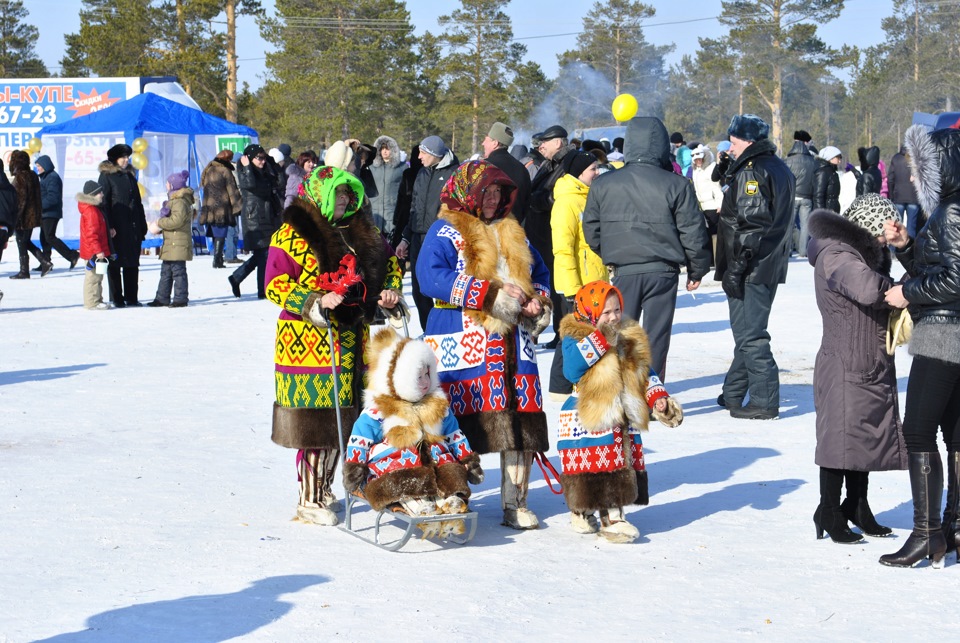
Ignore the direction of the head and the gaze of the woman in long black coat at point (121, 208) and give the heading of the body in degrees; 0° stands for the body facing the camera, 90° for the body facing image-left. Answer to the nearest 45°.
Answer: approximately 315°

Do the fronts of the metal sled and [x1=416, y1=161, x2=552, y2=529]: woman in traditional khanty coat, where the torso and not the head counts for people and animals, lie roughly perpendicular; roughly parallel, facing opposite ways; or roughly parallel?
roughly parallel

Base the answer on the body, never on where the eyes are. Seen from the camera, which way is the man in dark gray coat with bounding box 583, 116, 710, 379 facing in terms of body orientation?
away from the camera

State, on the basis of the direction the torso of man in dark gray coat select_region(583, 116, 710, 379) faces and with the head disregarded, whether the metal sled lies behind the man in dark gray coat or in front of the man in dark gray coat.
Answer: behind

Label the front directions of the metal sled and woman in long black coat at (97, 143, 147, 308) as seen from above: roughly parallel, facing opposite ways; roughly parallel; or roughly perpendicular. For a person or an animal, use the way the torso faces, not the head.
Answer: roughly parallel

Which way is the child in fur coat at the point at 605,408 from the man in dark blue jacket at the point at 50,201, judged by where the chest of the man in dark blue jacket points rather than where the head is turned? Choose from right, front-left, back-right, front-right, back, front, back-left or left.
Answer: left

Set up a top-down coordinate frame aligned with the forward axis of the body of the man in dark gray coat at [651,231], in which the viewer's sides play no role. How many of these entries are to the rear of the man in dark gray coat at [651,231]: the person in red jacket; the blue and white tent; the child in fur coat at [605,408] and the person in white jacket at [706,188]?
1

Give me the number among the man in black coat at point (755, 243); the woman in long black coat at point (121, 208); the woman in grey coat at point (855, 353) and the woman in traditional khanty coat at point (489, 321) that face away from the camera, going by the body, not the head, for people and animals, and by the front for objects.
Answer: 0

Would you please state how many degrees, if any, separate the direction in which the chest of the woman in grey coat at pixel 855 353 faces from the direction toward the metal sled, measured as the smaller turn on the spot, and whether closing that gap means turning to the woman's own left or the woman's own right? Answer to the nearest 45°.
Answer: approximately 180°
